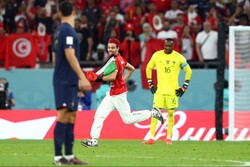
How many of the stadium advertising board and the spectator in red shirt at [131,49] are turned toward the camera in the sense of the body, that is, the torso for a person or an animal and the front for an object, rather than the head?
2

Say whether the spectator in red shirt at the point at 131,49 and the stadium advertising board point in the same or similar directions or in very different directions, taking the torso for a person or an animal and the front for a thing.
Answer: same or similar directions

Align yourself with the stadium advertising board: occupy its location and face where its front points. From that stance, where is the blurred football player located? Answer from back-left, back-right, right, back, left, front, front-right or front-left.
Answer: front

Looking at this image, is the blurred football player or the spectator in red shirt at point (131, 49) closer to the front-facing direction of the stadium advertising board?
the blurred football player

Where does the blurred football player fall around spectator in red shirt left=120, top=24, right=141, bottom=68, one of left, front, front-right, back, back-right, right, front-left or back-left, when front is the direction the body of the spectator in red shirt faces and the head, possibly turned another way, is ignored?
front

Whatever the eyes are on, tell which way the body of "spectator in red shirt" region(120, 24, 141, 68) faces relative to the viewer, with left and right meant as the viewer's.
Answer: facing the viewer

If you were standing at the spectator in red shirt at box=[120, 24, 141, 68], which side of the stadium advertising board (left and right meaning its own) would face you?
back

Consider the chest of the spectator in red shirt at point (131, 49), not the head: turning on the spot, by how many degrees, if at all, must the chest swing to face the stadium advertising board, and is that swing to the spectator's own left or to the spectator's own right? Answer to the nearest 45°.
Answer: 0° — they already face it

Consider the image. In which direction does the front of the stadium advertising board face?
toward the camera
